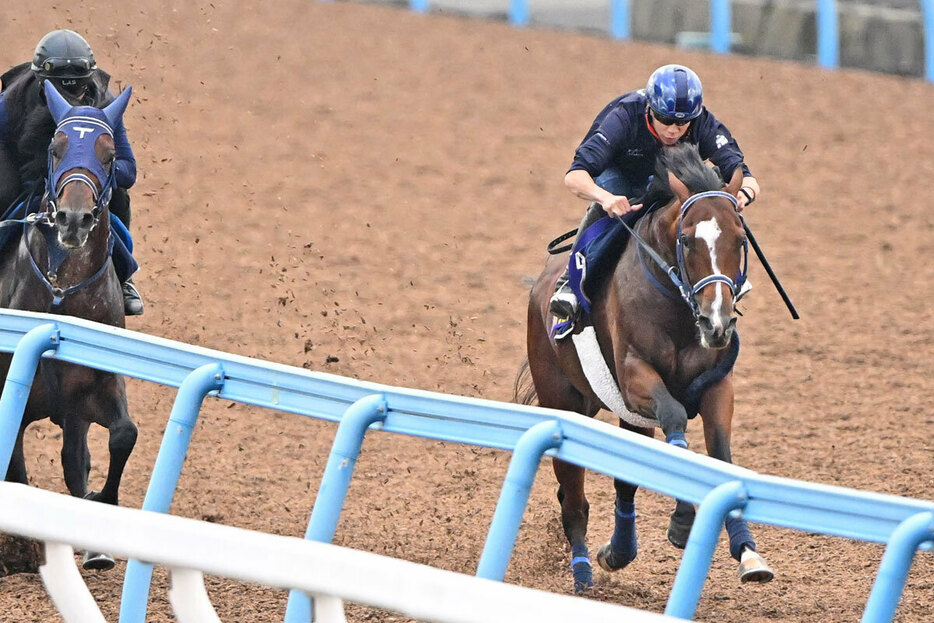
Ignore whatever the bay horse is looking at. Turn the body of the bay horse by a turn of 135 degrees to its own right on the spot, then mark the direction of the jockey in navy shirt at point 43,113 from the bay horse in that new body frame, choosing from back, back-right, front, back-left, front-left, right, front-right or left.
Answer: front

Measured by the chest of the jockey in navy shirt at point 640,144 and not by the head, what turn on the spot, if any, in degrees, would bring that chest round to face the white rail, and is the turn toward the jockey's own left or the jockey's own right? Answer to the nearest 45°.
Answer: approximately 45° to the jockey's own right

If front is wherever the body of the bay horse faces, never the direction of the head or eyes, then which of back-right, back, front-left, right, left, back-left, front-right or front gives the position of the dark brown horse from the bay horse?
back-right

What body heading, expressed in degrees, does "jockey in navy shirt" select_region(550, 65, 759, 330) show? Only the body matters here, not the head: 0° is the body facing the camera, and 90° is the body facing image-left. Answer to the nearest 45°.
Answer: approximately 315°

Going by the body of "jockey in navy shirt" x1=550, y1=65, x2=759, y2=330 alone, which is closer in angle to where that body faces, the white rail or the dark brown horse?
the white rail

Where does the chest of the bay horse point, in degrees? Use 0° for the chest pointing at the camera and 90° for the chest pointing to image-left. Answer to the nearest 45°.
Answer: approximately 315°

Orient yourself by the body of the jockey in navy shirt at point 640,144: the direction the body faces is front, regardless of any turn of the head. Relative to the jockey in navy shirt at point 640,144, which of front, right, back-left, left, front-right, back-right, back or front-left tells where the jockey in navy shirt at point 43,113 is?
back-right

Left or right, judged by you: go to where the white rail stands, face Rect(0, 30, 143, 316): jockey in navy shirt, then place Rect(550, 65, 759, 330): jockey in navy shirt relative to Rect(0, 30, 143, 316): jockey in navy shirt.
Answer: right

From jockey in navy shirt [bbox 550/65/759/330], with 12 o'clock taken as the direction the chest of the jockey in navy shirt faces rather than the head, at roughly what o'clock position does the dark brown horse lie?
The dark brown horse is roughly at 4 o'clock from the jockey in navy shirt.

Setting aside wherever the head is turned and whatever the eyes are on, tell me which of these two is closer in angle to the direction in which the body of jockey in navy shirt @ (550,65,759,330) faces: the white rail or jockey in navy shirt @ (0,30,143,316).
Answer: the white rail
